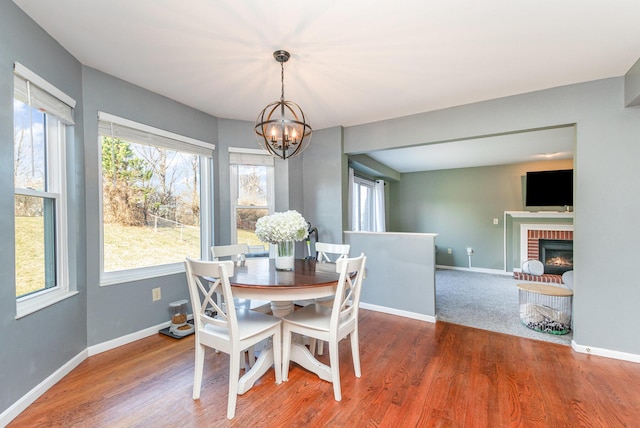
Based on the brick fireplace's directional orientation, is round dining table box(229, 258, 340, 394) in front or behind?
in front

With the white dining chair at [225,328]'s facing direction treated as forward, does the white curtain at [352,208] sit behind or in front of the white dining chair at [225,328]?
in front

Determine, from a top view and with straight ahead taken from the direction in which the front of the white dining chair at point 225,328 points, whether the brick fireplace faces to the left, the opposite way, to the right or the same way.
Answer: the opposite way

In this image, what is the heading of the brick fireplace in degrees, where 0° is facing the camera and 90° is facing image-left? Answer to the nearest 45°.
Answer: approximately 0°

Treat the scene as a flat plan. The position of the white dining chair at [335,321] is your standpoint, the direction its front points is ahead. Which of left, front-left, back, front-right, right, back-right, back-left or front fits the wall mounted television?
right

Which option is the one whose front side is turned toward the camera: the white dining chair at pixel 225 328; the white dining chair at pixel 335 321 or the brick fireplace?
the brick fireplace

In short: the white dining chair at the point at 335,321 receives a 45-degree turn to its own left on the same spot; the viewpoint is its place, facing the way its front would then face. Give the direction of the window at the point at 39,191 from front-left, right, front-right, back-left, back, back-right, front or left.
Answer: front

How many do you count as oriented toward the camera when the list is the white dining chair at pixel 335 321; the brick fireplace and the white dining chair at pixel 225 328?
1

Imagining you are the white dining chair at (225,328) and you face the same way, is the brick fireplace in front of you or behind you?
in front

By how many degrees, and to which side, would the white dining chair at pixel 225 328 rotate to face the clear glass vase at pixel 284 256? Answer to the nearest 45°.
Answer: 0° — it already faces it

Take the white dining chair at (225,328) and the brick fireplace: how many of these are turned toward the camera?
1

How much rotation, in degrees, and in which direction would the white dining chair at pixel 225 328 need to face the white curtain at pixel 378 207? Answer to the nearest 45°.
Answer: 0° — it already faces it
